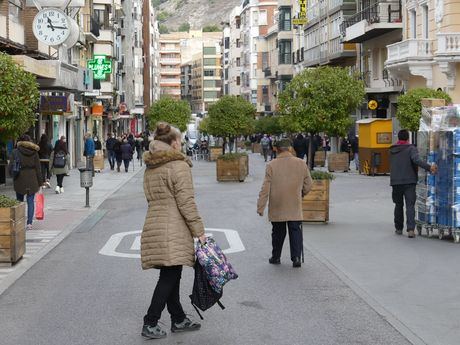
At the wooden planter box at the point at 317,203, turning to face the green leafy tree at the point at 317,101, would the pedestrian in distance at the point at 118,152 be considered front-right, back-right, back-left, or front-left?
front-left

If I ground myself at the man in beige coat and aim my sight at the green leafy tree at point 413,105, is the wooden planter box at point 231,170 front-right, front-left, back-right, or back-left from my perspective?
front-left

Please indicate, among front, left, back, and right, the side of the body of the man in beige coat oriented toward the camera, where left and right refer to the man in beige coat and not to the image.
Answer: back

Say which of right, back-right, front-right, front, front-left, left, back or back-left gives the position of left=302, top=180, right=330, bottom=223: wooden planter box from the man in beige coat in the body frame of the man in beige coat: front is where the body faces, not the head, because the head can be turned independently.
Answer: front

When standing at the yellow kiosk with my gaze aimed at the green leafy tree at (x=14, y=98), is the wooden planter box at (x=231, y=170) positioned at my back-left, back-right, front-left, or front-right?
front-right

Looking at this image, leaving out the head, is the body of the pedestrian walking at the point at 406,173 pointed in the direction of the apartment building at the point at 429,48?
yes

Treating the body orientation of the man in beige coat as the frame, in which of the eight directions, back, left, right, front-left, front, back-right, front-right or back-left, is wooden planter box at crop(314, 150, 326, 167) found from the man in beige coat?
front

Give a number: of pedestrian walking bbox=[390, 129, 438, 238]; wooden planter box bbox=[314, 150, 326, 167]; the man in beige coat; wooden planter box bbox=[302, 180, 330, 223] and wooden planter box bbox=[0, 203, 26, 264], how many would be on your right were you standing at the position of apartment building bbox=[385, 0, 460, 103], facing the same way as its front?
1

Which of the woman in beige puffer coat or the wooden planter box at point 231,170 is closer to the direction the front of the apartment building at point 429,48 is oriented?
the wooden planter box

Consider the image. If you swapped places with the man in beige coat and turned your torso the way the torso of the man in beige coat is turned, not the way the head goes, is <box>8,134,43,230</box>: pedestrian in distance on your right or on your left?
on your left

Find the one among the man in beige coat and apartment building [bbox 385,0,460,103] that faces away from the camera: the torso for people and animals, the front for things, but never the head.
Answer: the man in beige coat

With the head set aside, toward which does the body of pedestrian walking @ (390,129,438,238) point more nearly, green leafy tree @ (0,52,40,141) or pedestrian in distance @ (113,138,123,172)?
the pedestrian in distance
